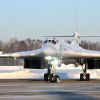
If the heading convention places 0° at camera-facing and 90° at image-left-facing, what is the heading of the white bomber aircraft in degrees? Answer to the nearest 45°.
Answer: approximately 0°
